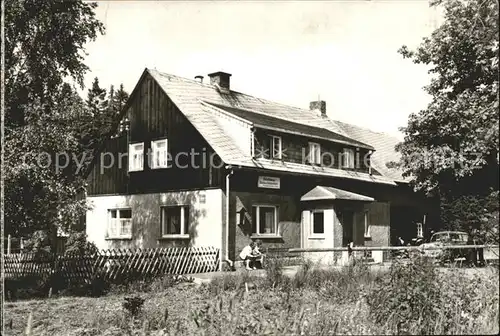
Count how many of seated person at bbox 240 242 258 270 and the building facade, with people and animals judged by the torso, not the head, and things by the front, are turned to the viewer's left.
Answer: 0

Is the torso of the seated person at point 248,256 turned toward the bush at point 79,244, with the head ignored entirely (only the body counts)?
no

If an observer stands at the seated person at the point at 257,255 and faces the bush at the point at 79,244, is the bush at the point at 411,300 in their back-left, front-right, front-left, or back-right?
back-left

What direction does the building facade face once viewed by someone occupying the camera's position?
facing the viewer and to the right of the viewer
